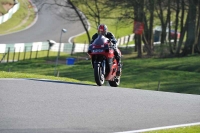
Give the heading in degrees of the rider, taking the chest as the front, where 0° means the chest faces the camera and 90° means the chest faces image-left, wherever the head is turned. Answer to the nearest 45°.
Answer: approximately 45°

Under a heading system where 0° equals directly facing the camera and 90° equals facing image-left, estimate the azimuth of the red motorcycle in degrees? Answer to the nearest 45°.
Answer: approximately 45°
